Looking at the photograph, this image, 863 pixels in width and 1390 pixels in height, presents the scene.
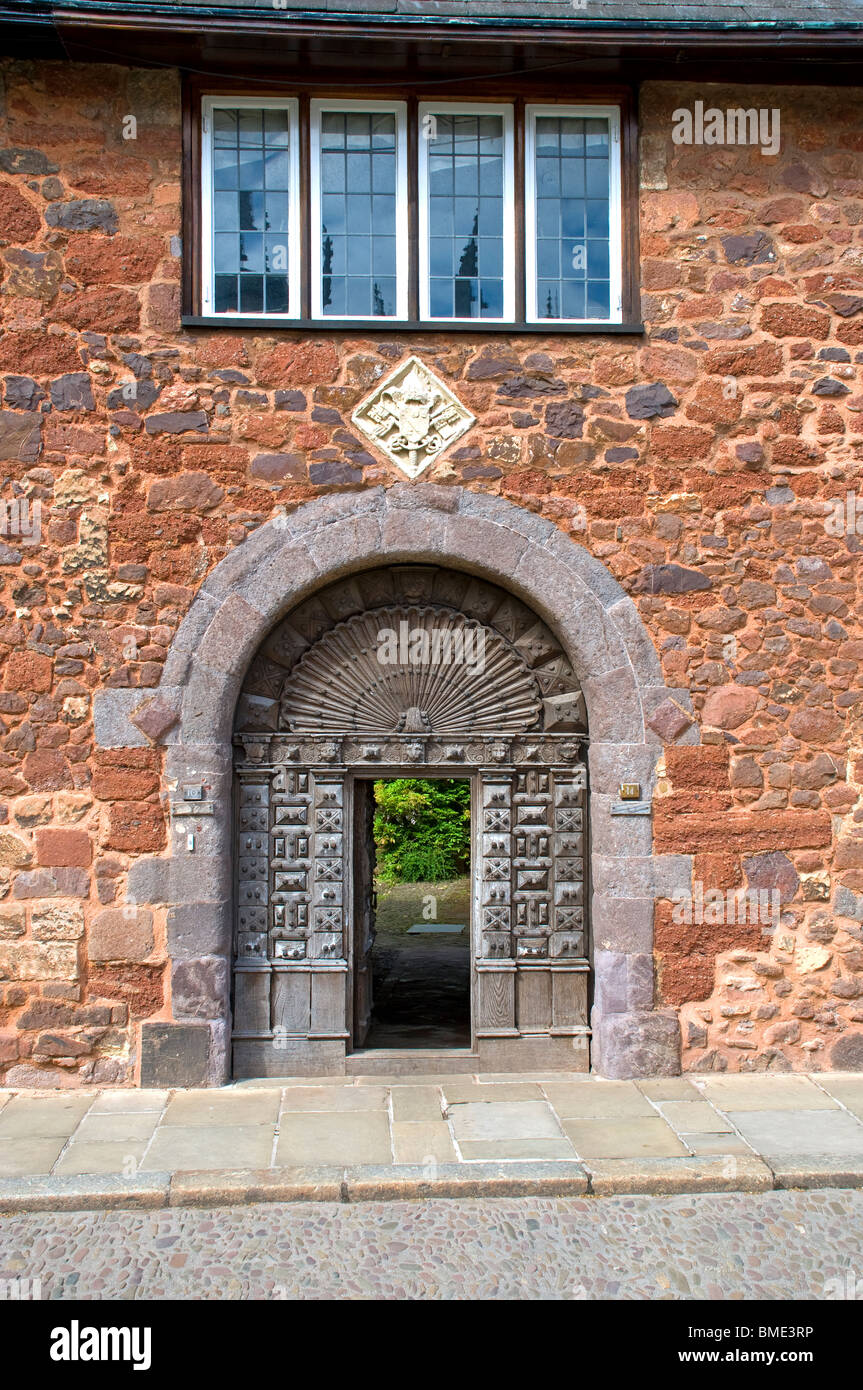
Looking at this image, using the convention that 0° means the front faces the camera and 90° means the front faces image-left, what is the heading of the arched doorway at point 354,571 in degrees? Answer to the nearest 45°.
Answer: approximately 0°
